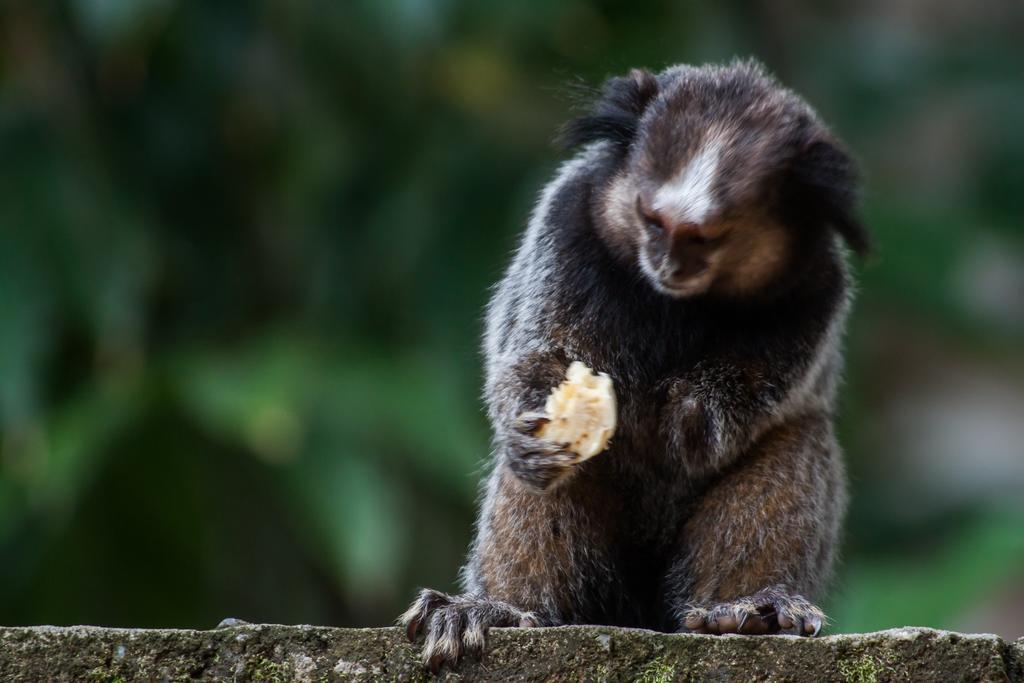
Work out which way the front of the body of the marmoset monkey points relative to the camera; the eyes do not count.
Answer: toward the camera
